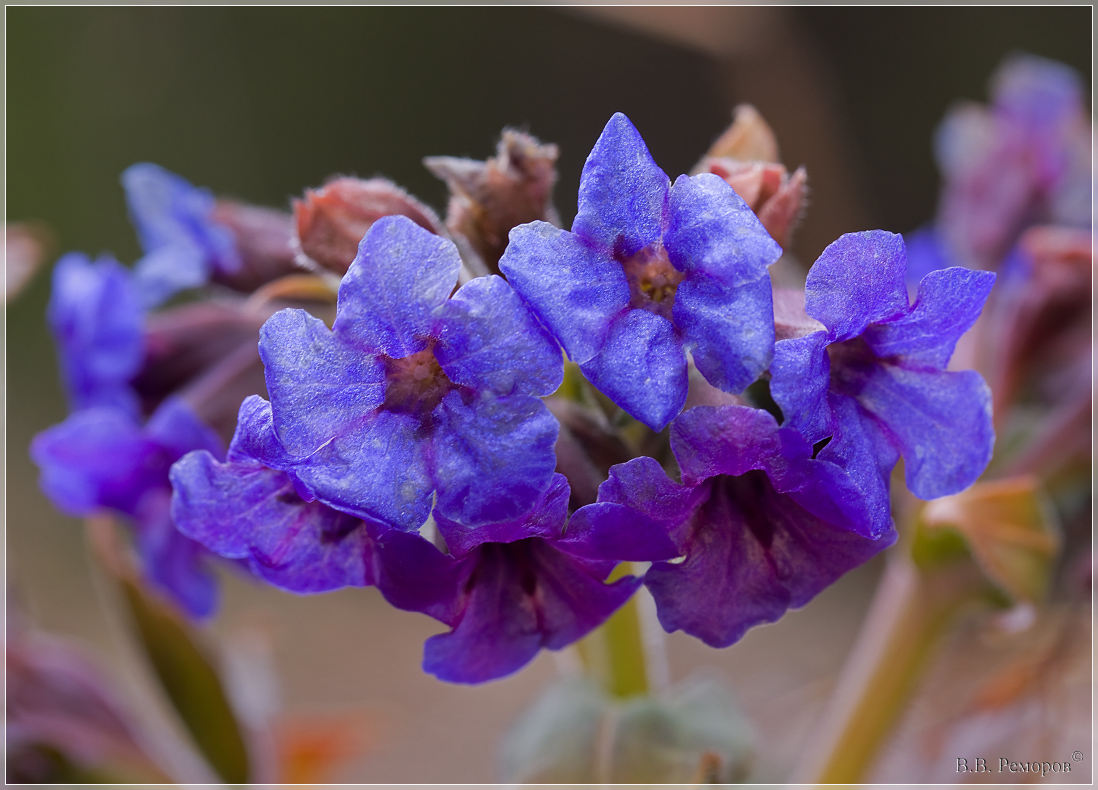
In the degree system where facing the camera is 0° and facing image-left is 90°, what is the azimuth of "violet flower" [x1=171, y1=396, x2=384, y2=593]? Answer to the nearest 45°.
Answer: approximately 45°
